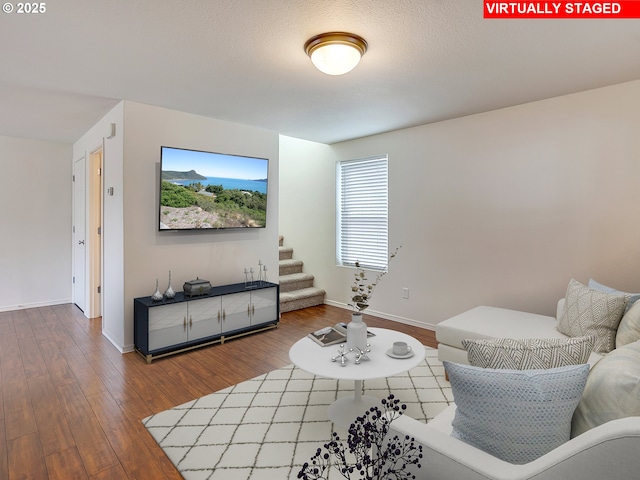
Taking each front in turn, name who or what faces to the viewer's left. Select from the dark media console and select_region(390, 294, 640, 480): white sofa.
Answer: the white sofa

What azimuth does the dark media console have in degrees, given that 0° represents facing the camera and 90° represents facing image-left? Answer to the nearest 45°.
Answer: approximately 315°

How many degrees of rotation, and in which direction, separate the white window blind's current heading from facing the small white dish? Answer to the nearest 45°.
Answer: approximately 45° to its left

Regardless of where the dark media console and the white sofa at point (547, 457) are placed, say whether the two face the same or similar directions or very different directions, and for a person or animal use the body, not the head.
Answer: very different directions

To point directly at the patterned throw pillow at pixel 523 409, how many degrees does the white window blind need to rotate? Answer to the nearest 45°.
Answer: approximately 45° to its left

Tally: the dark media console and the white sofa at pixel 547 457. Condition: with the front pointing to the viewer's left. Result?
1

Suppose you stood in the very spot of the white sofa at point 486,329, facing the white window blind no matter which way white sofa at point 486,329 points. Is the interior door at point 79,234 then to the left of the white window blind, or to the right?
left

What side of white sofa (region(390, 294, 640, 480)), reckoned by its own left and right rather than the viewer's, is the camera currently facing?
left
